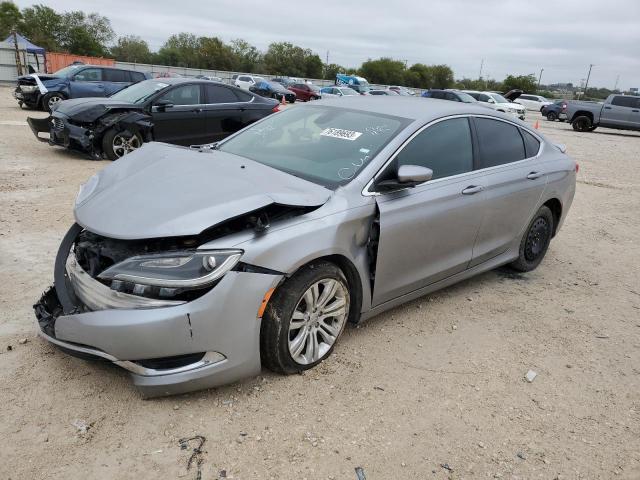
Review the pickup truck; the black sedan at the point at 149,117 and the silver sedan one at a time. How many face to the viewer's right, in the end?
1

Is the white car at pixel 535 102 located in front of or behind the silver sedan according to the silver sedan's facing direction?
behind

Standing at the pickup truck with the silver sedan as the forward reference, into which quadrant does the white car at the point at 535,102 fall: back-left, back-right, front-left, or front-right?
back-right

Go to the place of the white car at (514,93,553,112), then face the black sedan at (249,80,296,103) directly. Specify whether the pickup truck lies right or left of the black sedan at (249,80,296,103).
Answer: left

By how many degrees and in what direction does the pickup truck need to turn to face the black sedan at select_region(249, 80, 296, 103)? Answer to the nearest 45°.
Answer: approximately 180°

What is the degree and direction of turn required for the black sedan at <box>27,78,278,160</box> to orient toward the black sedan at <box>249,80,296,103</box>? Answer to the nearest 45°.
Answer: approximately 135° to its right

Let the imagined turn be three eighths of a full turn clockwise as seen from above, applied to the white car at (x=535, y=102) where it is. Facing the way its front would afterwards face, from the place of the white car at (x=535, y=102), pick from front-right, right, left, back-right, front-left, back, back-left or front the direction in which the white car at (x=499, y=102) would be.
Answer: left

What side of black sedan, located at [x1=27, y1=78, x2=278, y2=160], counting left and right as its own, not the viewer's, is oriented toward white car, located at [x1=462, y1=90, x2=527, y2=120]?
back

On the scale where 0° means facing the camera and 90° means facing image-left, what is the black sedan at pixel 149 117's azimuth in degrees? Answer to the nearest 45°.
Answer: approximately 45°

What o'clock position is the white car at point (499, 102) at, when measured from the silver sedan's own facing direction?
The white car is roughly at 5 o'clock from the silver sedan.

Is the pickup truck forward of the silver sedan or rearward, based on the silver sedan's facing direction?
rearward
